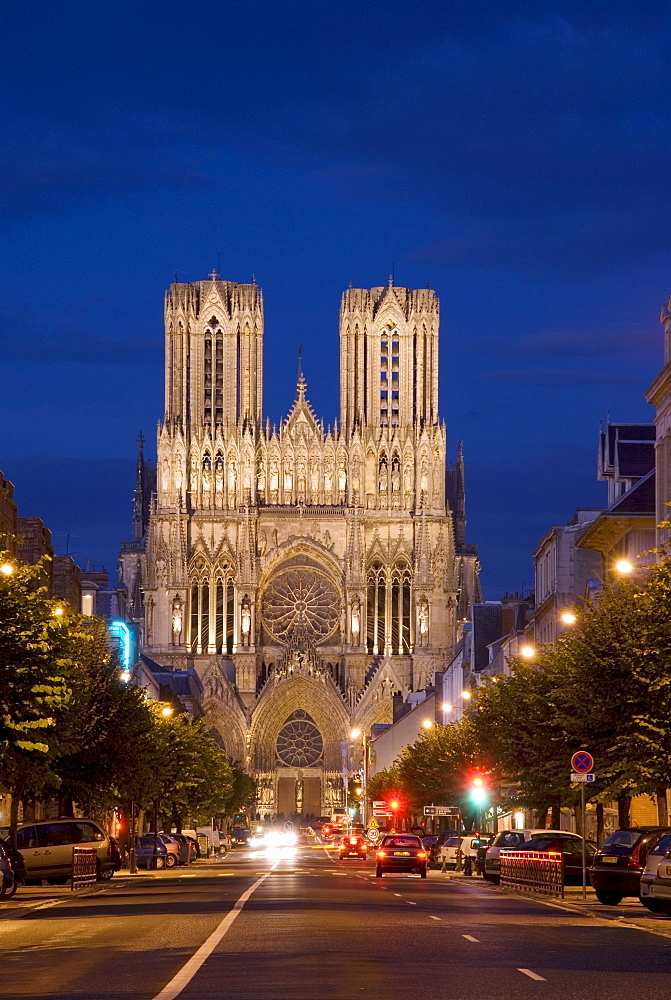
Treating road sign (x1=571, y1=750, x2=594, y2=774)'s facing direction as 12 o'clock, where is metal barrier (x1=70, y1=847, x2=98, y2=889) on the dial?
The metal barrier is roughly at 4 o'clock from the road sign.

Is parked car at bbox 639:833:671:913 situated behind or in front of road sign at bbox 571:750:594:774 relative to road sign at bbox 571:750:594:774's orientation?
in front

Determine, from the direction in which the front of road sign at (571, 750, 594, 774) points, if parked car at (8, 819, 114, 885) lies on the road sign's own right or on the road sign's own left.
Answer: on the road sign's own right

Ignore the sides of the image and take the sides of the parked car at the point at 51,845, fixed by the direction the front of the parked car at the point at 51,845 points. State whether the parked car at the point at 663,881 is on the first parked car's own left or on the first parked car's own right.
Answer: on the first parked car's own left

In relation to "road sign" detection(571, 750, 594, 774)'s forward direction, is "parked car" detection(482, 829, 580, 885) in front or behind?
behind

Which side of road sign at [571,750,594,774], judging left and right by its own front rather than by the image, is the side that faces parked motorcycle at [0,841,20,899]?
right

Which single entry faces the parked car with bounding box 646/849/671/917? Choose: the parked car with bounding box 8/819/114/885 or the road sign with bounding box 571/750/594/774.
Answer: the road sign

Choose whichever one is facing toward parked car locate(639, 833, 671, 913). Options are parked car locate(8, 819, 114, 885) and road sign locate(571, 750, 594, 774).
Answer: the road sign

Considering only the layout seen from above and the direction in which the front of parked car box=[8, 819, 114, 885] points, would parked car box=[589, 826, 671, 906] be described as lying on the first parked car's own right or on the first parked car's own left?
on the first parked car's own left
